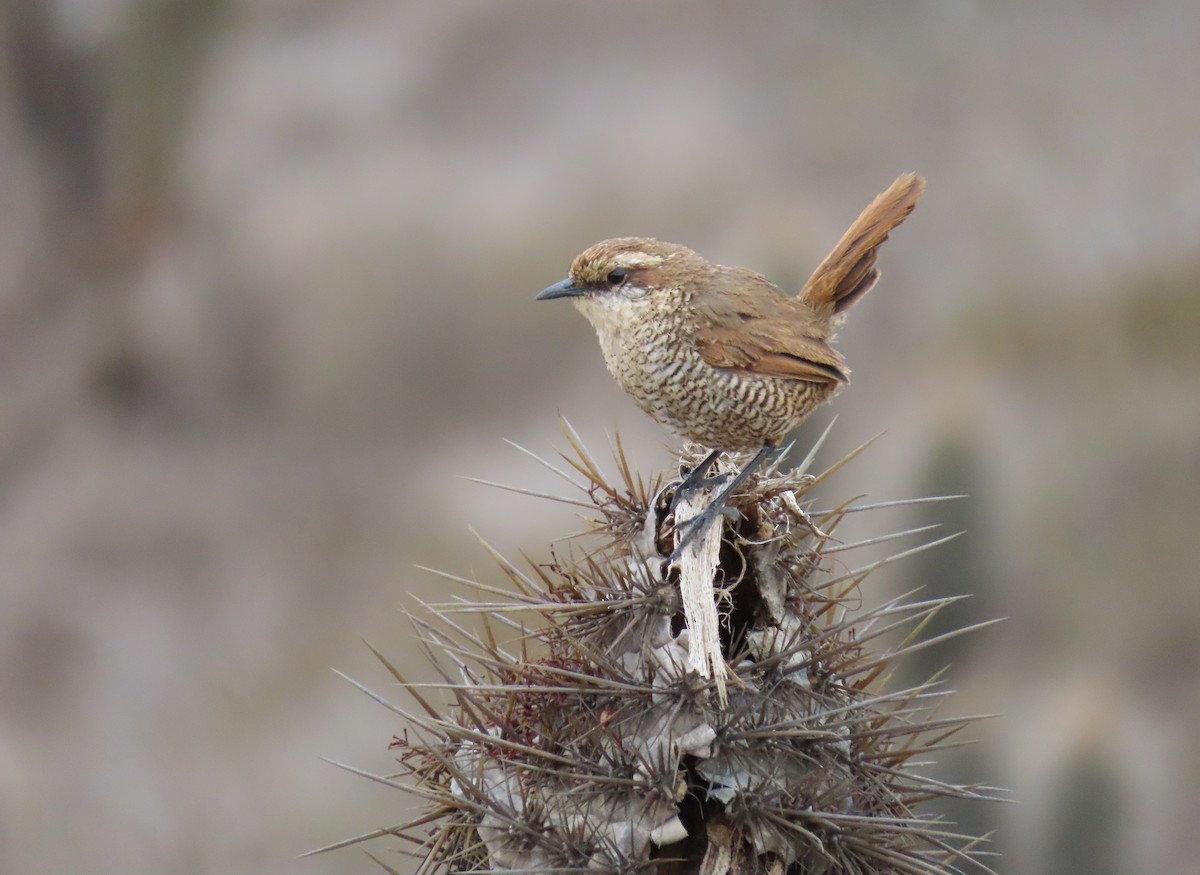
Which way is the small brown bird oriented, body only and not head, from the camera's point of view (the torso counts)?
to the viewer's left
